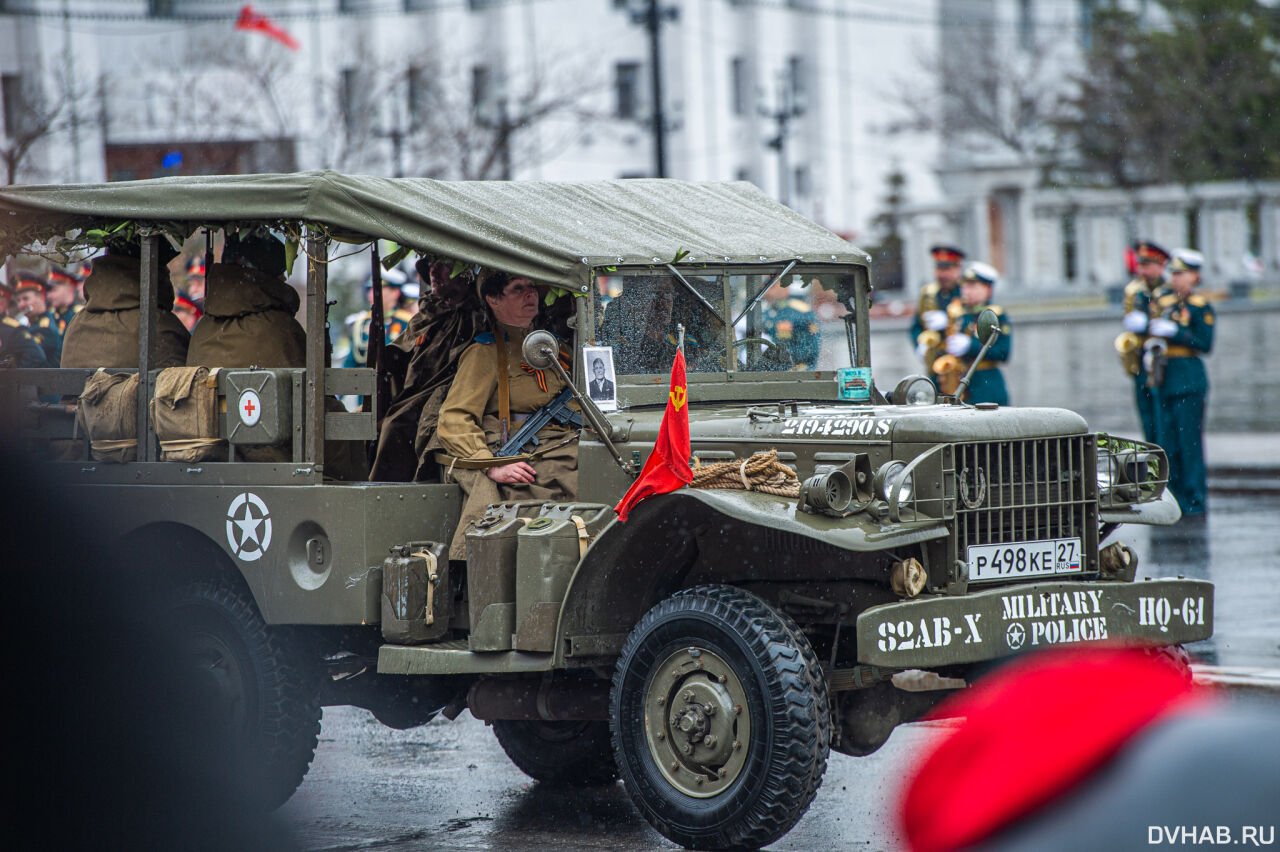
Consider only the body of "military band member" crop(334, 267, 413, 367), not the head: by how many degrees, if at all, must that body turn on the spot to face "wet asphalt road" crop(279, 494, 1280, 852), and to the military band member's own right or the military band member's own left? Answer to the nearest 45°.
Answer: approximately 45° to the military band member's own left

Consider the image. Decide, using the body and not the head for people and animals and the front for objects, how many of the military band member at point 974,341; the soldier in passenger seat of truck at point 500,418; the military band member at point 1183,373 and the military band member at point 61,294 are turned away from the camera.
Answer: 0

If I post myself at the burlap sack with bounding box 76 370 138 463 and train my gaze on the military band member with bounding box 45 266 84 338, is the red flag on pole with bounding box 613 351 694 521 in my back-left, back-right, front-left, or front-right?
back-right

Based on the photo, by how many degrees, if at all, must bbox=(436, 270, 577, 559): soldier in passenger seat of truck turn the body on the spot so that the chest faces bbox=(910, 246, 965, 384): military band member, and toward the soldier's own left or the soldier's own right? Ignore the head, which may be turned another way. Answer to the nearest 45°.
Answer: approximately 90° to the soldier's own left

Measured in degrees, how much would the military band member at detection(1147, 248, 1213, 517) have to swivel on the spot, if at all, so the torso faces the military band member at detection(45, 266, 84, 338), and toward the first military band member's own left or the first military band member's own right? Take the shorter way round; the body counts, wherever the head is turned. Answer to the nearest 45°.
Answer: approximately 45° to the first military band member's own right

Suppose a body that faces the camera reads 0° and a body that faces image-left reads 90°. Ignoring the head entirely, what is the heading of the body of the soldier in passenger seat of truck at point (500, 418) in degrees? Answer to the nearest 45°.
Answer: approximately 315°

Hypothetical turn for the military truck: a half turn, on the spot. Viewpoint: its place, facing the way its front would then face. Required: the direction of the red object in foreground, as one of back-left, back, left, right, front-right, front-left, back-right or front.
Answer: back-left

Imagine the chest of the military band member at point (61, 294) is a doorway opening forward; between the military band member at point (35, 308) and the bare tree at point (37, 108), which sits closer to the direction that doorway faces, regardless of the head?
the military band member

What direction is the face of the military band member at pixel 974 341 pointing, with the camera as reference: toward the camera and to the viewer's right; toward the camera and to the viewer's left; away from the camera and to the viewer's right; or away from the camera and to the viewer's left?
toward the camera and to the viewer's left

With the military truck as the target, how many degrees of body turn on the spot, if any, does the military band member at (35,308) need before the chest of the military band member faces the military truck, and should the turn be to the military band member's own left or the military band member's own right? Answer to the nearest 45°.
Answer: approximately 45° to the military band member's own left

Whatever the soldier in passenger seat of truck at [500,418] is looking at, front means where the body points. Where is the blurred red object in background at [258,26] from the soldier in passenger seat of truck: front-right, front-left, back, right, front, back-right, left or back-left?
back-left

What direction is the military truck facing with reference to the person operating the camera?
facing the viewer and to the right of the viewer

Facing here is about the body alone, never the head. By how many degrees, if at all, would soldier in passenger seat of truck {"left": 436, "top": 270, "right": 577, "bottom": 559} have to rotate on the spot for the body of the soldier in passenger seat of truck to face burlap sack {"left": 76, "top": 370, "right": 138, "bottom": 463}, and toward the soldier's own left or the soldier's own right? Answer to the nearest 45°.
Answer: approximately 135° to the soldier's own right

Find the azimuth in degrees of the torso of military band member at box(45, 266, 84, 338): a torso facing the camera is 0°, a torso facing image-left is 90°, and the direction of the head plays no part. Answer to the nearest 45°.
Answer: approximately 45°
